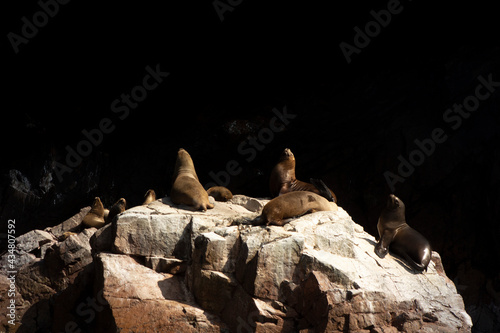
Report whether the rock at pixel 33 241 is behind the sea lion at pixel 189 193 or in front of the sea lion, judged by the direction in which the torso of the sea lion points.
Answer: in front

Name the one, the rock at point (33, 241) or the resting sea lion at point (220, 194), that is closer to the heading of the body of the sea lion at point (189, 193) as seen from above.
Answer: the rock

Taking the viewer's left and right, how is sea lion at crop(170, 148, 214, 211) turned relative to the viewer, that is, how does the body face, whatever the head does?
facing away from the viewer and to the left of the viewer

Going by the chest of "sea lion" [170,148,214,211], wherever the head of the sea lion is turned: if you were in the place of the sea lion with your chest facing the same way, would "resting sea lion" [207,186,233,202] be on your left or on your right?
on your right
